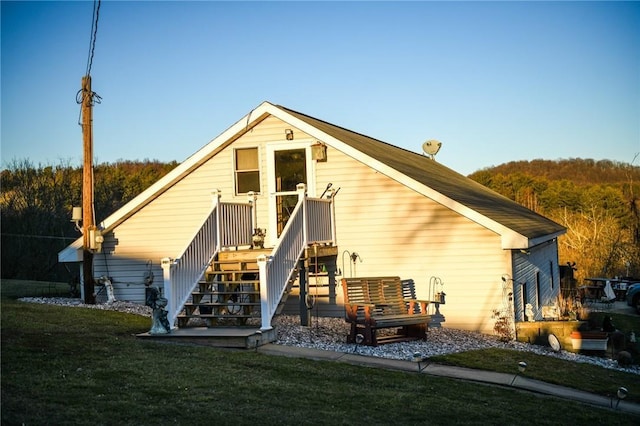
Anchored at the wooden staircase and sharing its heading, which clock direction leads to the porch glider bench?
The porch glider bench is roughly at 9 o'clock from the wooden staircase.

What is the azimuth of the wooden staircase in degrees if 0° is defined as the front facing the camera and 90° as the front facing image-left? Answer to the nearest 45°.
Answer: approximately 0°

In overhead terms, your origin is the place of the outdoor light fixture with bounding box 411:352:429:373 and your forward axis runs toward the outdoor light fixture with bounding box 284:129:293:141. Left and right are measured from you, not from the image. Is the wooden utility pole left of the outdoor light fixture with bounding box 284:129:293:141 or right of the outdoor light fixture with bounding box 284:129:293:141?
left

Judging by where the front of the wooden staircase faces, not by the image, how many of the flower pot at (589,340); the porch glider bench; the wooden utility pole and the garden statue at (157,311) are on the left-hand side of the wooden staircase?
2

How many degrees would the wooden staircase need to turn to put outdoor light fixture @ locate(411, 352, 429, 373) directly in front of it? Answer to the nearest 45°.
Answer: approximately 45° to its left

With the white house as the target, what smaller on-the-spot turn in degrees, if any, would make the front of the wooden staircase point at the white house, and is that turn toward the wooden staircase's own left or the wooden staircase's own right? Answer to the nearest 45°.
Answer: approximately 135° to the wooden staircase's own left

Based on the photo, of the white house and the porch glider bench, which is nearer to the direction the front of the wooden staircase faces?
the porch glider bench

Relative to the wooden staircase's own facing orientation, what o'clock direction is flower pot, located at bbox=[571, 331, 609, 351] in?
The flower pot is roughly at 9 o'clock from the wooden staircase.

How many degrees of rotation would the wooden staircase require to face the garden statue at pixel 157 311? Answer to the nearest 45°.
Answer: approximately 45° to its right

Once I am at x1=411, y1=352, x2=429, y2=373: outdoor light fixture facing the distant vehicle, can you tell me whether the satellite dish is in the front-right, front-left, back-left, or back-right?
front-left

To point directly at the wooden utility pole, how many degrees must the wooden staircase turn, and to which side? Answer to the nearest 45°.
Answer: approximately 135° to its right

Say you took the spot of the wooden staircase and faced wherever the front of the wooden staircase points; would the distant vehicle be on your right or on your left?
on your left
